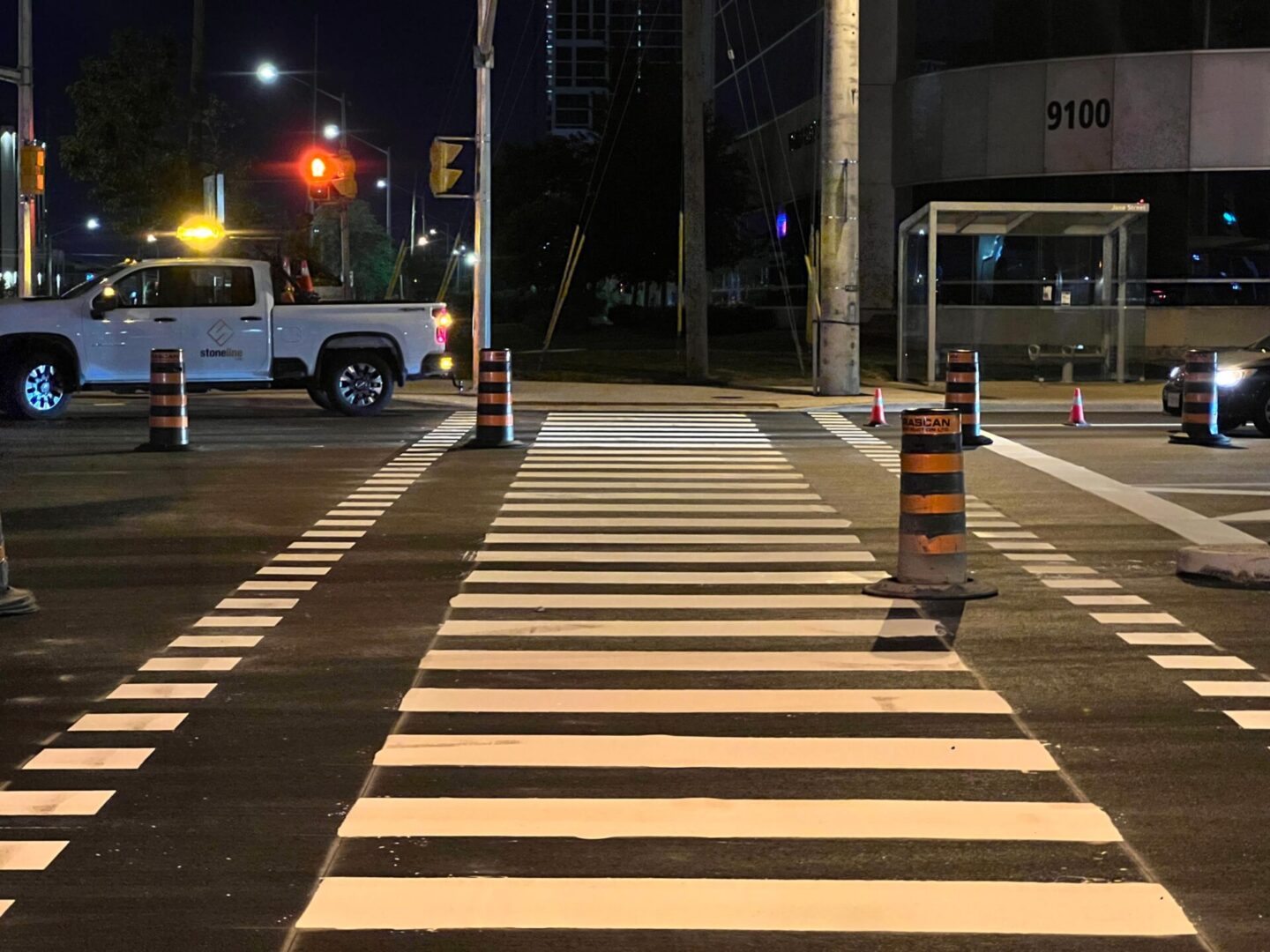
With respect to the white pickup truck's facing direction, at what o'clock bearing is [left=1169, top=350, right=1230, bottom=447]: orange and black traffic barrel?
The orange and black traffic barrel is roughly at 7 o'clock from the white pickup truck.

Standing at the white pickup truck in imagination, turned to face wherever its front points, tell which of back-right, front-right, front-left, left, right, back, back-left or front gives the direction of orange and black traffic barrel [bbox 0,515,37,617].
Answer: left

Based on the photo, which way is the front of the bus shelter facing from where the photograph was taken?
facing the viewer

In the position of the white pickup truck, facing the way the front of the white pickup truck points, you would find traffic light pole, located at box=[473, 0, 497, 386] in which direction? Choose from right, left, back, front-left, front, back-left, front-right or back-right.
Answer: back-right

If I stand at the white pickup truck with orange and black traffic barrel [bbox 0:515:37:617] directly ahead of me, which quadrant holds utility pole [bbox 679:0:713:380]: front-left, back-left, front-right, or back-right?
back-left

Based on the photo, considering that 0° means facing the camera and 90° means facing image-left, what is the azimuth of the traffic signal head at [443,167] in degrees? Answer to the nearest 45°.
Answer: approximately 270°

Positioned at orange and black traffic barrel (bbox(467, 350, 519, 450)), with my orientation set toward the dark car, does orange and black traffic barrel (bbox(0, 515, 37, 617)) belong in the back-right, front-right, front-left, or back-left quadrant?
back-right

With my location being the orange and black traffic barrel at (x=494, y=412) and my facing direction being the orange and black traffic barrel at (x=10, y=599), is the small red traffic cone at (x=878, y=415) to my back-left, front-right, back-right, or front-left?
back-left

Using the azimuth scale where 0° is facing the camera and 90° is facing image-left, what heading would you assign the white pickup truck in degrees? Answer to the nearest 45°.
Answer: approximately 90°

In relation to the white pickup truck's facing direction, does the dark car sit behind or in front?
behind

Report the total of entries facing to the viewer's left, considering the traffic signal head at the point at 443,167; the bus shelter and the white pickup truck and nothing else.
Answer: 1

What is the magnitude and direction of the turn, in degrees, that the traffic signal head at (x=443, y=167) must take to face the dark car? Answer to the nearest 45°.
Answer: approximately 45° to its right
